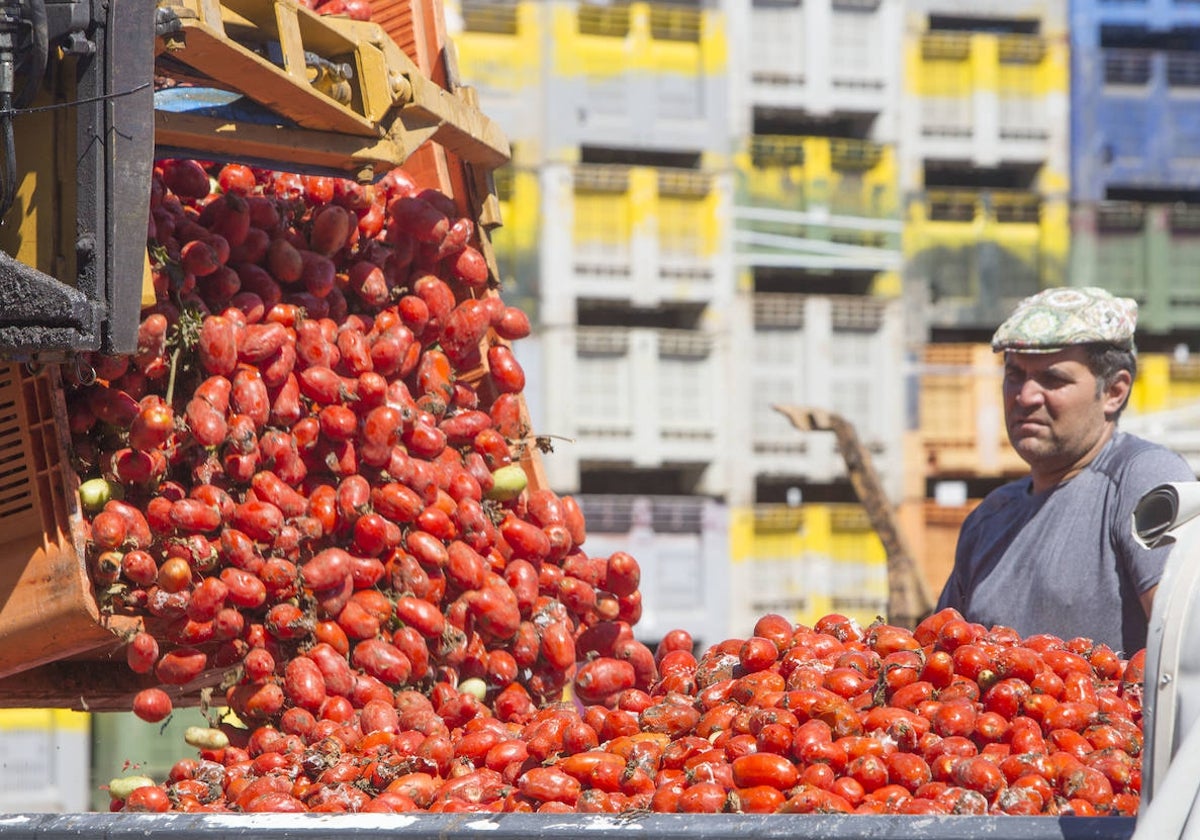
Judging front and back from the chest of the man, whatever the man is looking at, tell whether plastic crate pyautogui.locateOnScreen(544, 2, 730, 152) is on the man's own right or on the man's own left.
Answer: on the man's own right

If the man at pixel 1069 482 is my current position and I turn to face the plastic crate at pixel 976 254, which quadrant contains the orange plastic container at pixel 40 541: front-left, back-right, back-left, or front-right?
back-left

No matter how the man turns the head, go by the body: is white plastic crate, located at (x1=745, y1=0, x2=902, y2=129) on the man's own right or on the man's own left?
on the man's own right

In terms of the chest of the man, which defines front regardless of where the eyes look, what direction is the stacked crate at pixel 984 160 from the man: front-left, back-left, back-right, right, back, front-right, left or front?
back-right

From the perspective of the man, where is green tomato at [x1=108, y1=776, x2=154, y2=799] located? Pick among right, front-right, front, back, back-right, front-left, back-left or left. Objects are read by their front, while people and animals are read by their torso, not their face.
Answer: front

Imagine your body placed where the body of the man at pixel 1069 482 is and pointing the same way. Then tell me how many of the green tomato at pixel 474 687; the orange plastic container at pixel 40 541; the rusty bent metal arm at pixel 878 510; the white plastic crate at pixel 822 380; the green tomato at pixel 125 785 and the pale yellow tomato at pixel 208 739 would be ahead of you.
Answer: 4

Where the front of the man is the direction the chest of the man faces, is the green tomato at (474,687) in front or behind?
in front

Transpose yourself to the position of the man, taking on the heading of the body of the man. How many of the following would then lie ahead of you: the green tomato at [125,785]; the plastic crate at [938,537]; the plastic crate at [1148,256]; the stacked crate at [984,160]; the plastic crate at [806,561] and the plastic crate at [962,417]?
1

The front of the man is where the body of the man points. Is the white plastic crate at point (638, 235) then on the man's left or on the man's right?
on the man's right

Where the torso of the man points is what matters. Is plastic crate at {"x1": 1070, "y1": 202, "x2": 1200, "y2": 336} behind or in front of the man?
behind

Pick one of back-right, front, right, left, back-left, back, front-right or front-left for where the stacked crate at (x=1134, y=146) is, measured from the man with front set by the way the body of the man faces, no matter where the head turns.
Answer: back-right

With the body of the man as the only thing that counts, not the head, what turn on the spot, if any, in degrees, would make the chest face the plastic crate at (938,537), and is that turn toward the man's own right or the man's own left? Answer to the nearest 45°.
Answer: approximately 135° to the man's own right

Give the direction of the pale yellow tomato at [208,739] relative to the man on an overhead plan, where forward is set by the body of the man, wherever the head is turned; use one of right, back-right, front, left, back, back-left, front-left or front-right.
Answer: front

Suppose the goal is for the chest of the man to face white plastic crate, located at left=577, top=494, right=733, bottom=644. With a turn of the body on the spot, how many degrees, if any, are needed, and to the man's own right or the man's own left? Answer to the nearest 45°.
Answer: approximately 135° to the man's own right

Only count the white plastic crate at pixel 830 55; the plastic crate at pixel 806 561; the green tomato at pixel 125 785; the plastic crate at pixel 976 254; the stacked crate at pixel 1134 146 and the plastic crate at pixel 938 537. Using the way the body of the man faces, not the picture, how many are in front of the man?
1

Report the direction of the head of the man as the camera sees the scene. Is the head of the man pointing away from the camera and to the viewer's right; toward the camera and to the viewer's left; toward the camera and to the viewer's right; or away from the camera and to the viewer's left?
toward the camera and to the viewer's left

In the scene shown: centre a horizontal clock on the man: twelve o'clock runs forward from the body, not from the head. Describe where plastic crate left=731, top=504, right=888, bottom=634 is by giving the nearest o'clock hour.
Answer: The plastic crate is roughly at 4 o'clock from the man.

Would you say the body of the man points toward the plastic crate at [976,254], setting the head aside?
no

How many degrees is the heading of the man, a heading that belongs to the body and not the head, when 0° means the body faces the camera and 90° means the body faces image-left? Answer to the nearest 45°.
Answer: approximately 45°

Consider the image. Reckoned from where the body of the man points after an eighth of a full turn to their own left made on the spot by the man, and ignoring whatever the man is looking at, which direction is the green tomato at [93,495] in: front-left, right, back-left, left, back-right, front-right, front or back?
front-right

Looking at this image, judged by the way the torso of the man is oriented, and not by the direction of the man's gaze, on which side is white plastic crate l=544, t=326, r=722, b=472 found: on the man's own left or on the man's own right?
on the man's own right

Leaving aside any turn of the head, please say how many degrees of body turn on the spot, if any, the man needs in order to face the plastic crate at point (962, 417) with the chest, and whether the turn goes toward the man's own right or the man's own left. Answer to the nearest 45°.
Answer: approximately 135° to the man's own right
